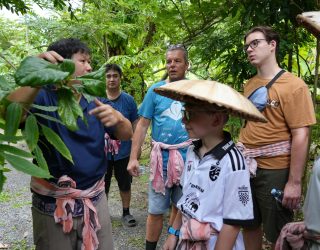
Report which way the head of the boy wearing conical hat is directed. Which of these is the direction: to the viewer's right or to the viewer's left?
to the viewer's left

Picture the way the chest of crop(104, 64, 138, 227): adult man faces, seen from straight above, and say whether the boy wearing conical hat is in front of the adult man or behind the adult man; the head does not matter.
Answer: in front

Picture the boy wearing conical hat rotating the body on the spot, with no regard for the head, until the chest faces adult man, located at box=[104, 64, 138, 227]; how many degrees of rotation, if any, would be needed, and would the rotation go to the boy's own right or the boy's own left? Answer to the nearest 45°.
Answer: approximately 90° to the boy's own right

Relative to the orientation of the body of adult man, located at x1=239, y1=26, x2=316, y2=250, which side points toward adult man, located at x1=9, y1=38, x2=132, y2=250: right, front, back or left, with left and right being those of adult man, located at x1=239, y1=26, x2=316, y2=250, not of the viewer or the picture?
front

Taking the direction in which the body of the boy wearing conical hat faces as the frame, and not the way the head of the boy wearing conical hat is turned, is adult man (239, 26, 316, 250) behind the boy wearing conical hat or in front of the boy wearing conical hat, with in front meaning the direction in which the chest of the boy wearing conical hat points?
behind

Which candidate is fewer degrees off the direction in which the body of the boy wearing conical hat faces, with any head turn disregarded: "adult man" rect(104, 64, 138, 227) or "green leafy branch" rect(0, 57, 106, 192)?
the green leafy branch

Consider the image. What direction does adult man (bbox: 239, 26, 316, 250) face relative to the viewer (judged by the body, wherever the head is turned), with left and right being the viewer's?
facing the viewer and to the left of the viewer

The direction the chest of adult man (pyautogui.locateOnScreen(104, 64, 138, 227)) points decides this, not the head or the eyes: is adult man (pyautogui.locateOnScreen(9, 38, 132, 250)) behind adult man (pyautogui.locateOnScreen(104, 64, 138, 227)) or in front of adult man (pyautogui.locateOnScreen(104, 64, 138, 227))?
in front

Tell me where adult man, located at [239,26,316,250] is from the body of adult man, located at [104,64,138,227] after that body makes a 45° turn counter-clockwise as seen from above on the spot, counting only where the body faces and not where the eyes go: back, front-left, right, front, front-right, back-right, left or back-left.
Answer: front

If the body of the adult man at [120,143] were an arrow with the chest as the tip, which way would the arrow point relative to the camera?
toward the camera

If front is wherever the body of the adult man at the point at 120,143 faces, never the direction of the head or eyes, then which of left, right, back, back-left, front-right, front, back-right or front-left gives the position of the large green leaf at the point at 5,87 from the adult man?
front

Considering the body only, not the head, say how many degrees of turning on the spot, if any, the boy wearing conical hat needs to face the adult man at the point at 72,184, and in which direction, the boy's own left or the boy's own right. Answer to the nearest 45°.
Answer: approximately 45° to the boy's own right

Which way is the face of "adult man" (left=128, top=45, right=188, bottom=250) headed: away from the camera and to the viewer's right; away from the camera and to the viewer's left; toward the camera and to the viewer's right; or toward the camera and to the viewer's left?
toward the camera and to the viewer's left

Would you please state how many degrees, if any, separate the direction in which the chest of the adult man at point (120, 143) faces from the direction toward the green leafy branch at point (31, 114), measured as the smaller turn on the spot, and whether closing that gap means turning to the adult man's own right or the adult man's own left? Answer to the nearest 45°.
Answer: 0° — they already face it
